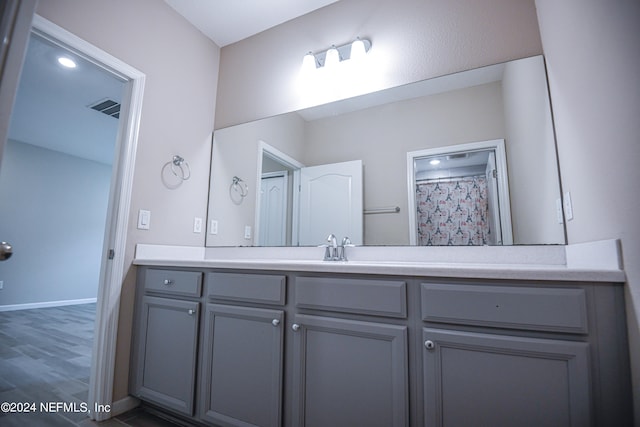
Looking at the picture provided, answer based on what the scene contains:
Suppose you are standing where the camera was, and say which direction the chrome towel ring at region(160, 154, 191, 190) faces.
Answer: facing the viewer and to the right of the viewer

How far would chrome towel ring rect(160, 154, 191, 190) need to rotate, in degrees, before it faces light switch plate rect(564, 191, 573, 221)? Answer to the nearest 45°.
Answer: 0° — it already faces it

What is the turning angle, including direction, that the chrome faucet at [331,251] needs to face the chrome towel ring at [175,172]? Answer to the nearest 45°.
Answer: approximately 45° to its right

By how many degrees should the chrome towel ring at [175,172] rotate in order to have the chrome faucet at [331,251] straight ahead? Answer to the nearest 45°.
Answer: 0° — it already faces it

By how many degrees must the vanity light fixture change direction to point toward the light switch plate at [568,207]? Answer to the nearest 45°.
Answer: approximately 90° to its left

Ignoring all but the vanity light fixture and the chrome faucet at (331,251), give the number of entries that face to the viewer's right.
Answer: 0

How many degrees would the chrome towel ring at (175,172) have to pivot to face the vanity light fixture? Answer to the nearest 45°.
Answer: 0° — it already faces it

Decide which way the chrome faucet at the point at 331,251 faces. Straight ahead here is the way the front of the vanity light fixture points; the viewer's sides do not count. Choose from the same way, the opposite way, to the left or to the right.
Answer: the same way

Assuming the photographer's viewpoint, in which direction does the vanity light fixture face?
facing the viewer and to the left of the viewer

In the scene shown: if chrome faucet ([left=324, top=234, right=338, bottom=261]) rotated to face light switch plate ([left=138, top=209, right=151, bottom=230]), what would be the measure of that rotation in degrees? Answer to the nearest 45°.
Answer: approximately 45° to its right

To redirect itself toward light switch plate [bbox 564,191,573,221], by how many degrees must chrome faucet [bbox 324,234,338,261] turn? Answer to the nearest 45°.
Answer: approximately 90° to its left

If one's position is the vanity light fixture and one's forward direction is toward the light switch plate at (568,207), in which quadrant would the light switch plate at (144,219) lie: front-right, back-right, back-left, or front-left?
back-right

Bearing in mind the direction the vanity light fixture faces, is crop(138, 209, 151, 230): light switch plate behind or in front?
in front

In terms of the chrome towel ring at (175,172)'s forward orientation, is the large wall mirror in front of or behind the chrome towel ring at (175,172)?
in front
